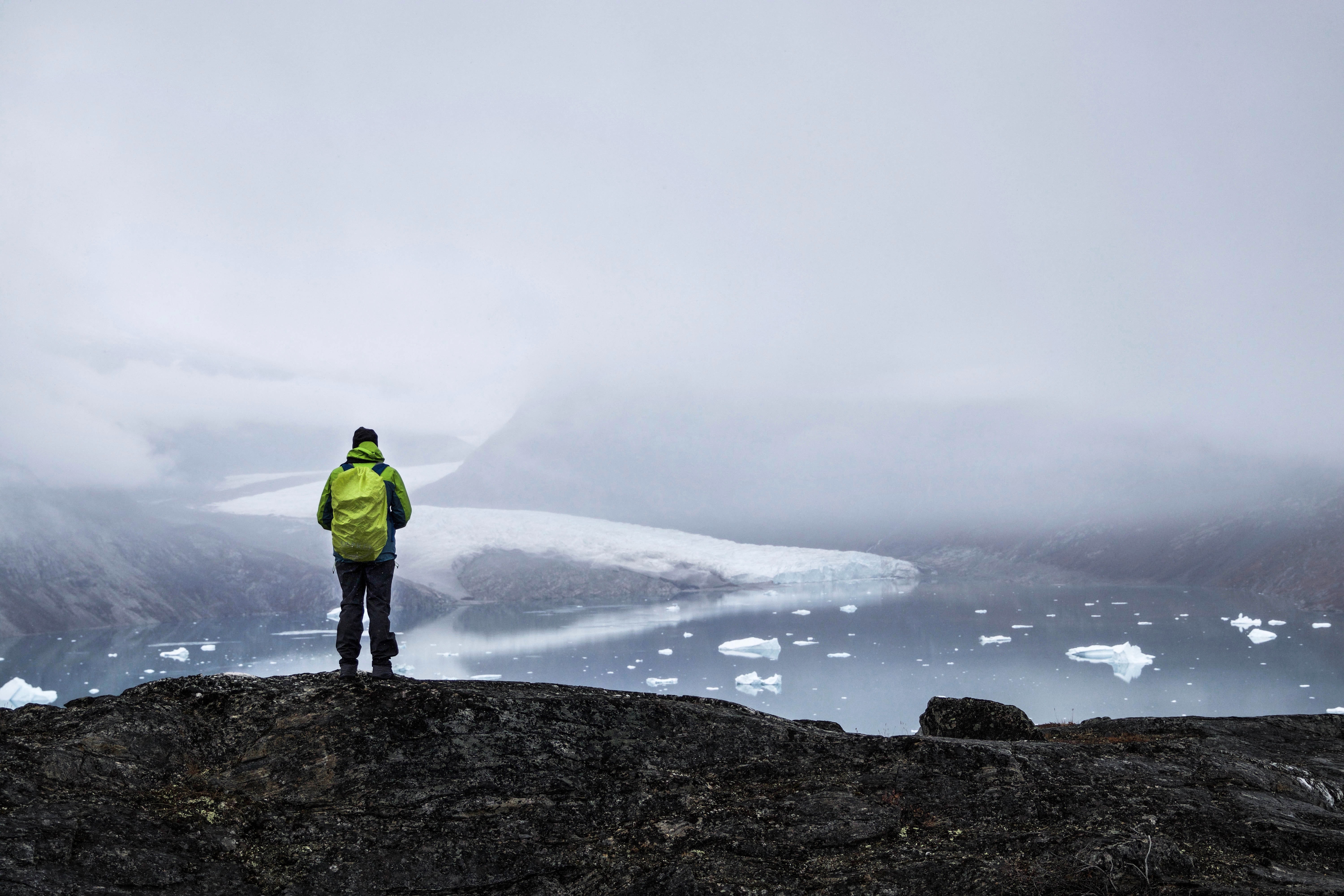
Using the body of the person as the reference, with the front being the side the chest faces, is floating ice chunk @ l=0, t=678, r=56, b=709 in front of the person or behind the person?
in front

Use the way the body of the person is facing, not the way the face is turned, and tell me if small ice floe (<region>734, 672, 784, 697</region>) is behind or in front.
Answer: in front

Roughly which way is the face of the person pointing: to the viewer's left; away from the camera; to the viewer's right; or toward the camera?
away from the camera

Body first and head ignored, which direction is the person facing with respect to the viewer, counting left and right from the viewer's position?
facing away from the viewer

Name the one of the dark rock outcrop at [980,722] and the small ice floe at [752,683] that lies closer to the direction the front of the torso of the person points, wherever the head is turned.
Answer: the small ice floe

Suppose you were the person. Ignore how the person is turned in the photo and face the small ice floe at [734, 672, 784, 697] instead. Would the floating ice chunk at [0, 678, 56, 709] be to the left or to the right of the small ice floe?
left

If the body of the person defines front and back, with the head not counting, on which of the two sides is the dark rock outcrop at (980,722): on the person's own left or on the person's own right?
on the person's own right
